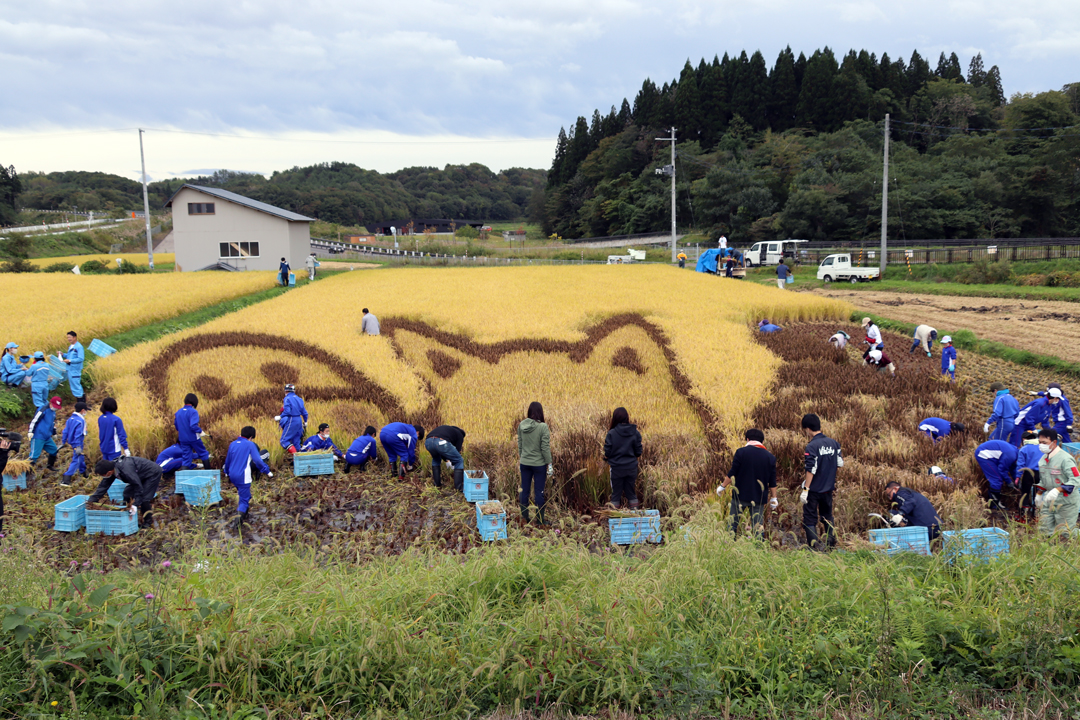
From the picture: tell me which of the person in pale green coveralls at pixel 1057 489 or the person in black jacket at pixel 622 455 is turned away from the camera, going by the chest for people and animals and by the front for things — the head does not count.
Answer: the person in black jacket

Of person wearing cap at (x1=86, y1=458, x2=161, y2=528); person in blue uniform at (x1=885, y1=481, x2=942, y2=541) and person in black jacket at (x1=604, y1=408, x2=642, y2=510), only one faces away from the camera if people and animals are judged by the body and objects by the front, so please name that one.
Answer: the person in black jacket

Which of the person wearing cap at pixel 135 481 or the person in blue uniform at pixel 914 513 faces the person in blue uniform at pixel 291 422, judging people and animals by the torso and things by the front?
the person in blue uniform at pixel 914 513

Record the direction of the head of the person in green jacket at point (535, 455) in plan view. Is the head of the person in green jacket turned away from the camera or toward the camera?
away from the camera

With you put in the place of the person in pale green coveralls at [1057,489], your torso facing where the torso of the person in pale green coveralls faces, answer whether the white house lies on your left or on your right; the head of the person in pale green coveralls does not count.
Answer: on your right

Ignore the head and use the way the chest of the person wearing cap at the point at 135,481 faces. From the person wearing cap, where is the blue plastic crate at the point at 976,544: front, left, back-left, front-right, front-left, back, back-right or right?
back-left

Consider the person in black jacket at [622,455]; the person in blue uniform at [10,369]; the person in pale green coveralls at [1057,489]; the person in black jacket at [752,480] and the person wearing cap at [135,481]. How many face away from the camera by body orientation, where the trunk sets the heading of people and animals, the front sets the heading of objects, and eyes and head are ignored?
2

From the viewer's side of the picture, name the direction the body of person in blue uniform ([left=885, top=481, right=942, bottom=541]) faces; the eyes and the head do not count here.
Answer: to the viewer's left

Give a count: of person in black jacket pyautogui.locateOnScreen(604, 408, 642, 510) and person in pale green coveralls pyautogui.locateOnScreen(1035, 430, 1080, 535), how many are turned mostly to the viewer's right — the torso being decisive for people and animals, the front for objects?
0

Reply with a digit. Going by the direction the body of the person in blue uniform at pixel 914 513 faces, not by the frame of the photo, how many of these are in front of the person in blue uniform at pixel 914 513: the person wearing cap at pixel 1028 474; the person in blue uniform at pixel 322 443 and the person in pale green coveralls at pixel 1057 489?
1

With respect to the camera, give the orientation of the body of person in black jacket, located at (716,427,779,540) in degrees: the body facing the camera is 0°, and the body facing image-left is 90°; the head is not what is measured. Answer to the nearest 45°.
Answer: approximately 180°

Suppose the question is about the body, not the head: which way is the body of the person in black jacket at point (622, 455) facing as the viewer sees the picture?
away from the camera

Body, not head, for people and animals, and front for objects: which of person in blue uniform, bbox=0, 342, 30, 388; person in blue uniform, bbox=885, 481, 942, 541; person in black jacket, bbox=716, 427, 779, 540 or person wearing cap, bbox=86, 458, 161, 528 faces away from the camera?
the person in black jacket

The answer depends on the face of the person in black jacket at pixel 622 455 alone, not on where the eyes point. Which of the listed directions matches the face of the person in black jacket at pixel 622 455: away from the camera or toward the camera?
away from the camera

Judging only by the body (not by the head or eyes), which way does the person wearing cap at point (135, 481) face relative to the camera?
to the viewer's left
